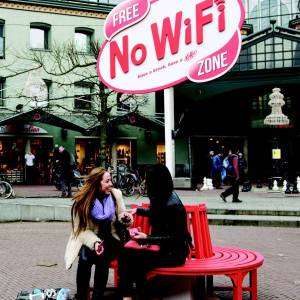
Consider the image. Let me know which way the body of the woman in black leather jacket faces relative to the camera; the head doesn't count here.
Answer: to the viewer's left

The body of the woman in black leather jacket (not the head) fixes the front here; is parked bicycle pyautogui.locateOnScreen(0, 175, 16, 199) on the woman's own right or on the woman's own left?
on the woman's own right

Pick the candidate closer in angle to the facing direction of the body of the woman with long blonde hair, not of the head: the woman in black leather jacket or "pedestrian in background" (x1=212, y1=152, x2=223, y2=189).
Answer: the woman in black leather jacket

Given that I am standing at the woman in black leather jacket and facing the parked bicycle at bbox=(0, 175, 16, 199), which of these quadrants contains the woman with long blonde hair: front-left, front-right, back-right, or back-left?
front-left

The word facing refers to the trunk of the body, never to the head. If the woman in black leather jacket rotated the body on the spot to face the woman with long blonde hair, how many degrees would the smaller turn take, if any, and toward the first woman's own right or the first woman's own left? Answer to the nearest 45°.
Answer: approximately 45° to the first woman's own right

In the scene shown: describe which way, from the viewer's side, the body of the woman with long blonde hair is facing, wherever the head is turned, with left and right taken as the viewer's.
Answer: facing the viewer and to the right of the viewer
